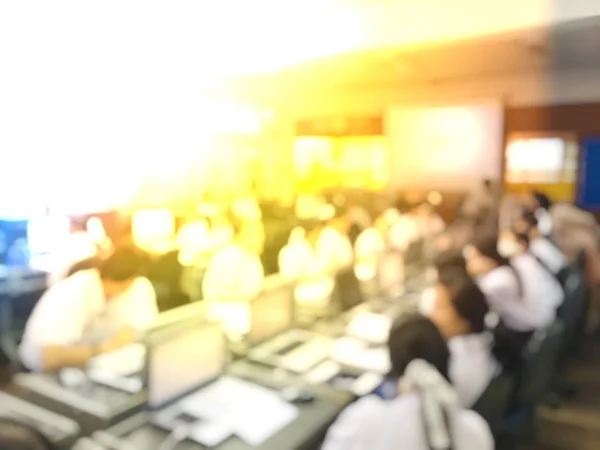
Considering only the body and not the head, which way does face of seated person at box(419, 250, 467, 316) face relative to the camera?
to the viewer's left

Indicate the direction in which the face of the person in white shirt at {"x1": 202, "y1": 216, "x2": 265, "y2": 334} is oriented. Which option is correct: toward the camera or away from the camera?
away from the camera

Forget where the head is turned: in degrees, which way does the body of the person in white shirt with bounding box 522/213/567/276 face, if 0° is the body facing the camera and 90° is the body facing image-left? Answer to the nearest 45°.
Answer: approximately 90°

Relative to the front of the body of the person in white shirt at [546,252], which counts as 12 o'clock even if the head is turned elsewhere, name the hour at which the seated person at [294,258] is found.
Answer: The seated person is roughly at 11 o'clock from the person in white shirt.

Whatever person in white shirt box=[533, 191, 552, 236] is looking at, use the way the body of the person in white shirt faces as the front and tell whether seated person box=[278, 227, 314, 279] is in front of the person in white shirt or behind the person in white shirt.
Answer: in front

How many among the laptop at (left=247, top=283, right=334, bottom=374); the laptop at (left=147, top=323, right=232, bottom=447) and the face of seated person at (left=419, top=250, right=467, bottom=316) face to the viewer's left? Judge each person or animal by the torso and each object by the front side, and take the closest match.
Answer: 1

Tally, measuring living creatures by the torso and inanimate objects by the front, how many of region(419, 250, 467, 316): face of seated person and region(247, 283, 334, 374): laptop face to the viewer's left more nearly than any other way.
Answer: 1

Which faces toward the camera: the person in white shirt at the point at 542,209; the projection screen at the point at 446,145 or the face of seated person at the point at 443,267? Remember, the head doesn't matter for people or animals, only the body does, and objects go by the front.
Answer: the projection screen

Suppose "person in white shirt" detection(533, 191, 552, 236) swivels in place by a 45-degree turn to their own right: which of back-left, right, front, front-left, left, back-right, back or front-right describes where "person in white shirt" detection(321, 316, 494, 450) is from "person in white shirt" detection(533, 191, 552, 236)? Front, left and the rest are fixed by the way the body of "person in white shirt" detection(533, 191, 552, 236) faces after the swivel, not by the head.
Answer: back-left

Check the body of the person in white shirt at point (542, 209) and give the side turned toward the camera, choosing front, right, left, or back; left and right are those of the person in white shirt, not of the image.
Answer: left

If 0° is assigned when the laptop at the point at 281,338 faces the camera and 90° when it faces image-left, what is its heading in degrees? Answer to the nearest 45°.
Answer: approximately 315°

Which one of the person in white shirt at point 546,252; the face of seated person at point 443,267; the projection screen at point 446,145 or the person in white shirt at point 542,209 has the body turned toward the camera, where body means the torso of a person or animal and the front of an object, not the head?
the projection screen

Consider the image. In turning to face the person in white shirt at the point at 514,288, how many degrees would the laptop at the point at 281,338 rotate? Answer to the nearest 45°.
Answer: approximately 90° to its left

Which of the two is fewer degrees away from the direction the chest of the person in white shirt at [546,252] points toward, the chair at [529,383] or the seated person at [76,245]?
the seated person

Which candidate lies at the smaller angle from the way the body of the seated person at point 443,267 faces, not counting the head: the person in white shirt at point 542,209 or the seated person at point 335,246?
the seated person
